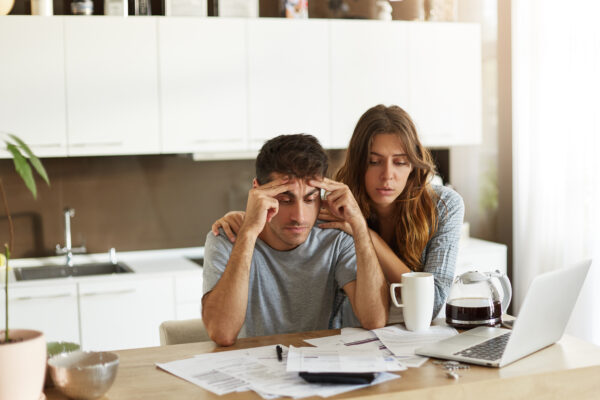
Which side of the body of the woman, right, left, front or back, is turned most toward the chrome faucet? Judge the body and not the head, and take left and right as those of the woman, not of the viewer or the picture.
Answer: right

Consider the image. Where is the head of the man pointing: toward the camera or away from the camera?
toward the camera

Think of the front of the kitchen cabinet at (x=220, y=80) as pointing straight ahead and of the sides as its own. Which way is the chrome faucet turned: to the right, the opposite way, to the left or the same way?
the same way

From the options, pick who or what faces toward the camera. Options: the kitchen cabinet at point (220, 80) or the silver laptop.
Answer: the kitchen cabinet

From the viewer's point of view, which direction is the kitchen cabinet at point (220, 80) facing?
toward the camera

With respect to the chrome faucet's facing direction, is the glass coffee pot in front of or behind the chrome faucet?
in front

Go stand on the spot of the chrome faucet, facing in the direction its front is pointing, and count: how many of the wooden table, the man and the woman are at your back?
0

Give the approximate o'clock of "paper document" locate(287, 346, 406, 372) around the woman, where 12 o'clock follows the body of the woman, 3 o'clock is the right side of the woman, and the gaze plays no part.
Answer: The paper document is roughly at 11 o'clock from the woman.

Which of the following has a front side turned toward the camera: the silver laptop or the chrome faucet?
the chrome faucet

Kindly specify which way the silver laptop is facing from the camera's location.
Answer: facing away from the viewer and to the left of the viewer

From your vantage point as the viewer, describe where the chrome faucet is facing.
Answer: facing the viewer

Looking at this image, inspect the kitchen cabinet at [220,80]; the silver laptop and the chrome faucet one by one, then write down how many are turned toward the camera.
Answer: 2
